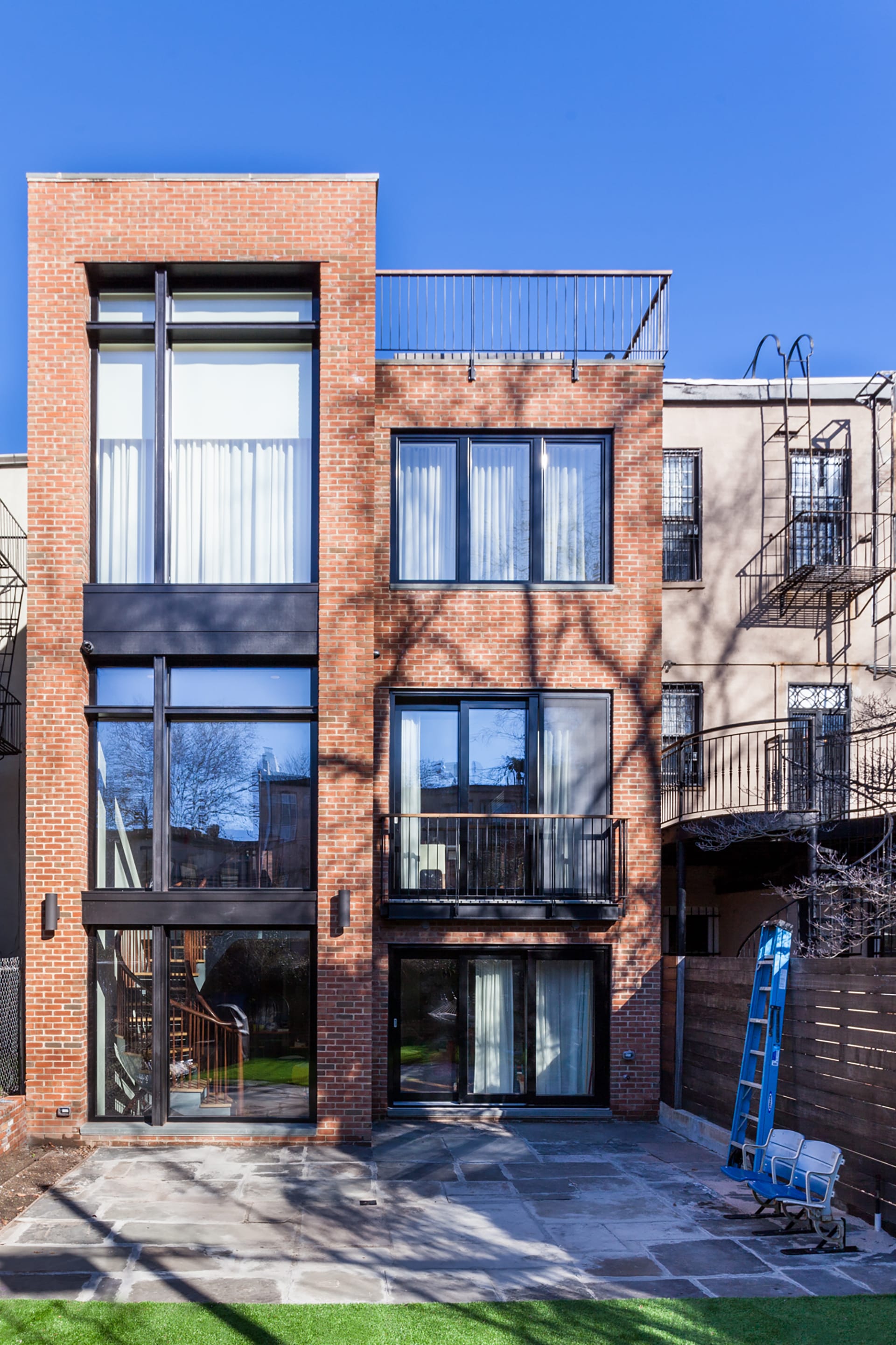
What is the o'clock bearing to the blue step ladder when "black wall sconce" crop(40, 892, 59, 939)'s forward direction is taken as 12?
The blue step ladder is roughly at 10 o'clock from the black wall sconce.

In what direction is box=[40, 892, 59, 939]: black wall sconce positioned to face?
toward the camera

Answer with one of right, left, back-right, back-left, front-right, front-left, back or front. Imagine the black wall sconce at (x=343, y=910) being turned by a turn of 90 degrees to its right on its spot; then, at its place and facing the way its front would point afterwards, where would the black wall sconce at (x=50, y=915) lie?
front

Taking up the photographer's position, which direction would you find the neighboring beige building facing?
facing the viewer

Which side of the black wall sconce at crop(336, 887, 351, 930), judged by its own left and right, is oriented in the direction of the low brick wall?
right

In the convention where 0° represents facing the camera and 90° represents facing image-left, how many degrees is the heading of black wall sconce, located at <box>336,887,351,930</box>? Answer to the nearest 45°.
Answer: approximately 0°

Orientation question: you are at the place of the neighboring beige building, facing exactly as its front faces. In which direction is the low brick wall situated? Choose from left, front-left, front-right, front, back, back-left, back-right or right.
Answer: front-right

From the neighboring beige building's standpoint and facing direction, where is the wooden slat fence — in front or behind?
in front

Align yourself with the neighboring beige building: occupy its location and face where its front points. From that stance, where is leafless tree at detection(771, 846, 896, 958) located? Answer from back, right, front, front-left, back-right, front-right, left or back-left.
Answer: front

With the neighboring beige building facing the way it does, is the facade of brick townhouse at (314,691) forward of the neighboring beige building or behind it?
forward
